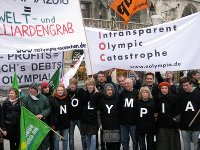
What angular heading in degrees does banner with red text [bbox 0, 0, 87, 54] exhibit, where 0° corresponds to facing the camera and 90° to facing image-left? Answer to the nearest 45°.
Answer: approximately 0°

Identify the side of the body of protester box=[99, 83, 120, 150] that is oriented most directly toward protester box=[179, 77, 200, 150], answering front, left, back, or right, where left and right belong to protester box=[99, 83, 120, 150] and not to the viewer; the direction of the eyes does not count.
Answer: left

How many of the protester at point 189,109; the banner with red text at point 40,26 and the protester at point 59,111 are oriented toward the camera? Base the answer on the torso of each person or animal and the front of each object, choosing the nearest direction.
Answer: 3

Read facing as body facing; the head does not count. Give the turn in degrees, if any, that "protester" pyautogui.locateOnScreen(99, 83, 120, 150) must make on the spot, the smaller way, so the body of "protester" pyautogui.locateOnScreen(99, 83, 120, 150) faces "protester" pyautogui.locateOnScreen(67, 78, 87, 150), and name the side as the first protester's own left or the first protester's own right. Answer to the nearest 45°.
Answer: approximately 135° to the first protester's own right

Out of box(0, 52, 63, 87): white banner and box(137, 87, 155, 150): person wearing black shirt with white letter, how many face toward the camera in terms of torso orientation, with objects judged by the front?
2

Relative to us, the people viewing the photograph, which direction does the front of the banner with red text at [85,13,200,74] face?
facing the viewer

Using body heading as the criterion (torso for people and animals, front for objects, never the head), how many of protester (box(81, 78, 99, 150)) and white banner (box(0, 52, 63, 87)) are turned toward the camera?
2

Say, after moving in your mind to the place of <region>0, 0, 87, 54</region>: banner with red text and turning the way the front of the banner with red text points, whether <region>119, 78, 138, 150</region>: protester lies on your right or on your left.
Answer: on your left

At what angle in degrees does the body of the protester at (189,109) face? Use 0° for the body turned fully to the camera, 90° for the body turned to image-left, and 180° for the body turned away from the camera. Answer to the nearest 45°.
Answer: approximately 0°

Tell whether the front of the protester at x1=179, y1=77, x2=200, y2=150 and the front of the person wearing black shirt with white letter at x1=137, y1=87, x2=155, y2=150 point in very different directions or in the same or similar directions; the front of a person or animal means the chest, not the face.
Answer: same or similar directions

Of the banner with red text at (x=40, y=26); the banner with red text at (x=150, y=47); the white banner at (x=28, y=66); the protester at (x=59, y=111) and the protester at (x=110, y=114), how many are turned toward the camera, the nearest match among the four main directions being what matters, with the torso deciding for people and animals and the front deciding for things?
5

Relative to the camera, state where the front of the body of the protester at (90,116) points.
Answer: toward the camera

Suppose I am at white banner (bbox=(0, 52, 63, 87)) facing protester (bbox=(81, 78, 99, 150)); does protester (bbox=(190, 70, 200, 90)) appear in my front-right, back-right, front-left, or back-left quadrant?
front-left
